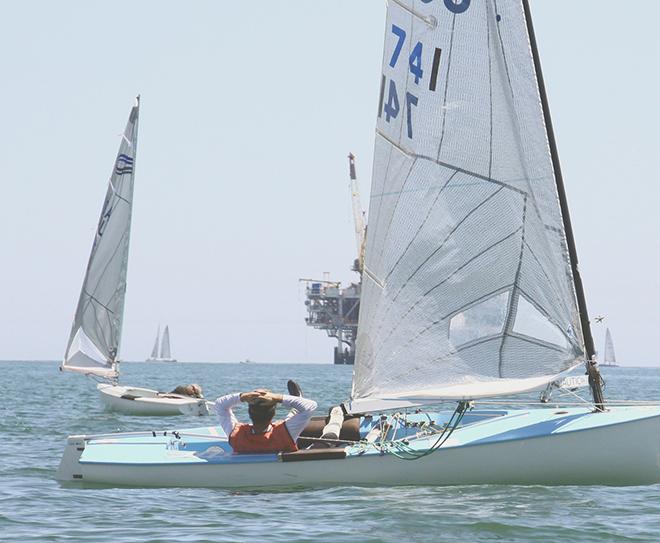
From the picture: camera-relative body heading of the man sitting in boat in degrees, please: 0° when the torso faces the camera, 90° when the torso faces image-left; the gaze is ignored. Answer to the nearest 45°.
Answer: approximately 180°

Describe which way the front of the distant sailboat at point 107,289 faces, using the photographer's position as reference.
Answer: facing away from the viewer and to the left of the viewer

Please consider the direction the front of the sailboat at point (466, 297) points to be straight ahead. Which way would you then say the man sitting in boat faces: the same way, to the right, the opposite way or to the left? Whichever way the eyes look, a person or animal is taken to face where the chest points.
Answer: to the left

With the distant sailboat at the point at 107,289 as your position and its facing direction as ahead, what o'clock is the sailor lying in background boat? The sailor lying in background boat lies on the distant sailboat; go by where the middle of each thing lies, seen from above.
The sailor lying in background boat is roughly at 6 o'clock from the distant sailboat.

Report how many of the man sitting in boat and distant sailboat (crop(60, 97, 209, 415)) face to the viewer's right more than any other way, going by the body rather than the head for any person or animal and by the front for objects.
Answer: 0

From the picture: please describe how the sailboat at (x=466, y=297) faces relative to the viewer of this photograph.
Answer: facing to the right of the viewer

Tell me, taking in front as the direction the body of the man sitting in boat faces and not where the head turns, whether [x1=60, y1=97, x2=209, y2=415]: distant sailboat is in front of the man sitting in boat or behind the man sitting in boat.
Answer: in front

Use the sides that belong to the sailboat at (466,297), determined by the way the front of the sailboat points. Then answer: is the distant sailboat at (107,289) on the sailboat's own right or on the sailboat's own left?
on the sailboat's own left

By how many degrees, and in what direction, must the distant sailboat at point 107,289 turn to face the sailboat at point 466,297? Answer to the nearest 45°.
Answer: approximately 135° to its left

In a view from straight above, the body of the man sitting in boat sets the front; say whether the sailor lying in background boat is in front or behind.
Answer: in front

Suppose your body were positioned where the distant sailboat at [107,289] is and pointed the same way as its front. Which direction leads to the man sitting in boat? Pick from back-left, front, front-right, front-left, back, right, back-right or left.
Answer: back-left

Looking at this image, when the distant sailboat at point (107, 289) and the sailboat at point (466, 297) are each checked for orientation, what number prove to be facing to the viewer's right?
1

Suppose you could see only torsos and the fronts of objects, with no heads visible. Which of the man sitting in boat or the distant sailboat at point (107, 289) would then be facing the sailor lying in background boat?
the man sitting in boat
